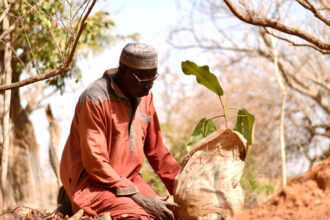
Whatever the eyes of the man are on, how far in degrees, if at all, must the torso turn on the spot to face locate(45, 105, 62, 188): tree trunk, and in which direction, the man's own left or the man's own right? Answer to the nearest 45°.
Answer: approximately 135° to the man's own left

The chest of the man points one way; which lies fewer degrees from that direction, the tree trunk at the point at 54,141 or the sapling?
the sapling

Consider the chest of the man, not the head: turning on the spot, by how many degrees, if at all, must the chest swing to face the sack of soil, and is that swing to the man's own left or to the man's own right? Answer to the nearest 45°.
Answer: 0° — they already face it

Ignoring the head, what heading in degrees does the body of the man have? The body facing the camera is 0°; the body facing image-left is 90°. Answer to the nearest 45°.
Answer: approximately 315°

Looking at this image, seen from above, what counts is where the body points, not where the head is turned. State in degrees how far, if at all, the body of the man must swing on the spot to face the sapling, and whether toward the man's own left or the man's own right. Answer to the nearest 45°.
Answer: approximately 45° to the man's own left
